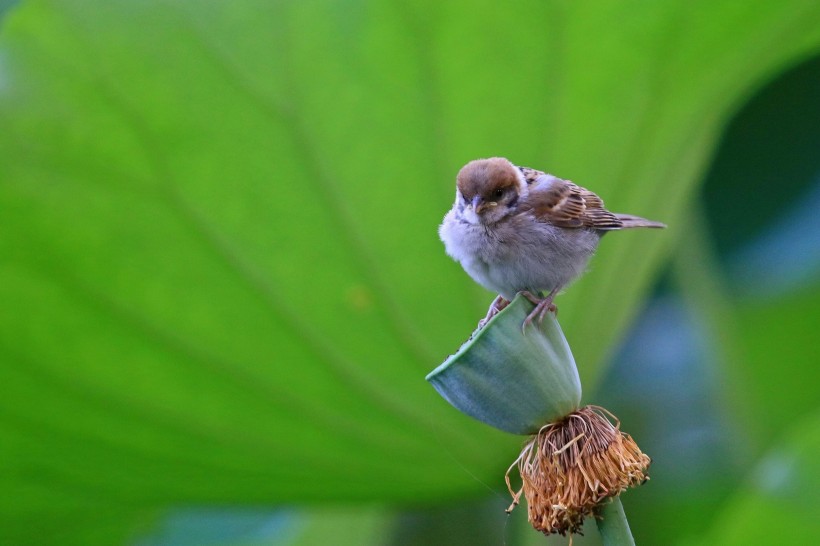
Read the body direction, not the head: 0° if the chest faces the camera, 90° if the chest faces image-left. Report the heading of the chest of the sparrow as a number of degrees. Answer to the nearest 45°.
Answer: approximately 45°
